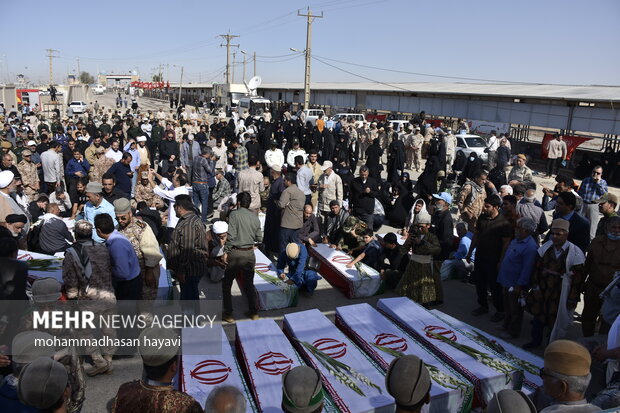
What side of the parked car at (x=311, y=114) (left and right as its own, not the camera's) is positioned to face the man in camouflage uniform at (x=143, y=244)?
left

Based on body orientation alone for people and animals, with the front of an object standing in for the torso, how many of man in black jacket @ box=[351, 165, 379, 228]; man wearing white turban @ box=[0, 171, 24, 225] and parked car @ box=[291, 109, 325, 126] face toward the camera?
1

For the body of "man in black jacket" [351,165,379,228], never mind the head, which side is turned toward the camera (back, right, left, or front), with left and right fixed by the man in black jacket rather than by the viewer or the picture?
front

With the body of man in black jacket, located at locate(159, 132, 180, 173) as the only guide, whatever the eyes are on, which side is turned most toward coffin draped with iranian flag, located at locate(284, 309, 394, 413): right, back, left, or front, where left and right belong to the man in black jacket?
front

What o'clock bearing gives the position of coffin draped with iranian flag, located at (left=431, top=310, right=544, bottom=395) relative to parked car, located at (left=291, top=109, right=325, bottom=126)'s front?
The coffin draped with iranian flag is roughly at 9 o'clock from the parked car.

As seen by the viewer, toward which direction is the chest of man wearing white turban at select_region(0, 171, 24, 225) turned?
to the viewer's right

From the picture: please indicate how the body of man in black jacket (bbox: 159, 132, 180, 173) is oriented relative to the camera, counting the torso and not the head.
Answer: toward the camera

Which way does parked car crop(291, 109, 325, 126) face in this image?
to the viewer's left

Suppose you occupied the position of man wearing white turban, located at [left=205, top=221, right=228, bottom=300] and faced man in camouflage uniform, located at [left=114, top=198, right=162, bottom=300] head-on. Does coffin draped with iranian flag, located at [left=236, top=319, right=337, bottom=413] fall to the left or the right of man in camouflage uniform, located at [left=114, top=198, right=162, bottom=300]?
left

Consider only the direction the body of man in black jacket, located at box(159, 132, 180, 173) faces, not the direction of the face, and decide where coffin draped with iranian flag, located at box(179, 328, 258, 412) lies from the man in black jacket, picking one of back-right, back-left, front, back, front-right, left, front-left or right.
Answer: front

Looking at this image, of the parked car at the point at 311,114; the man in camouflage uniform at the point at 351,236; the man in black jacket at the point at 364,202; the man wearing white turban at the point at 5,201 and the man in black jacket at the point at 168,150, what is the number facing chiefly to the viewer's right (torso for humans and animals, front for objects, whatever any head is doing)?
1

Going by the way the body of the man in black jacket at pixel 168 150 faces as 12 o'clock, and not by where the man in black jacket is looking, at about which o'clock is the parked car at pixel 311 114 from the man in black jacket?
The parked car is roughly at 7 o'clock from the man in black jacket.

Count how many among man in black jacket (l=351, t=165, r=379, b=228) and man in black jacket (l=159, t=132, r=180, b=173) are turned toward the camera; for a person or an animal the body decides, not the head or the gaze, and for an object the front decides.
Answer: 2

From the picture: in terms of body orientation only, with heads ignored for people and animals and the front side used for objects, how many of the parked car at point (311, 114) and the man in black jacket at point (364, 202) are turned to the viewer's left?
1

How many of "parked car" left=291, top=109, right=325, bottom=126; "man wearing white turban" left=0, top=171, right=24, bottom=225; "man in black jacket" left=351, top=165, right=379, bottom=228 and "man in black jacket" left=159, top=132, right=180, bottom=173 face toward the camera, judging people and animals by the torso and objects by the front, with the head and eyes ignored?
2

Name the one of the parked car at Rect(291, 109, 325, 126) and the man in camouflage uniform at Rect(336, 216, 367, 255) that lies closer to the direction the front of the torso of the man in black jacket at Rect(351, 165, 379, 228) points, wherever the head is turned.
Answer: the man in camouflage uniform

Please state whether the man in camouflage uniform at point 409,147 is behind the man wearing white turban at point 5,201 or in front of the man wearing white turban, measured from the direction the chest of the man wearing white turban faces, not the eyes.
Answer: in front
